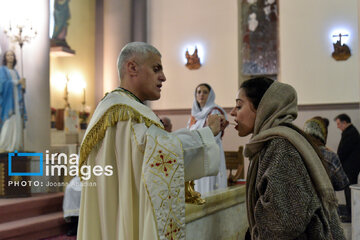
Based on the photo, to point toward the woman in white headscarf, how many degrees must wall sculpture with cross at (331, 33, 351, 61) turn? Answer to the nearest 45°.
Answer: approximately 45° to its right

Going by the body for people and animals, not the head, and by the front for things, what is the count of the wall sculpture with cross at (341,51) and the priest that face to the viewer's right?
1

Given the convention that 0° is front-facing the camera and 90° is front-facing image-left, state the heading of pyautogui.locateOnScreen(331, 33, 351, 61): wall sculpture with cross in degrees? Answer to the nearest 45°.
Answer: approximately 0°

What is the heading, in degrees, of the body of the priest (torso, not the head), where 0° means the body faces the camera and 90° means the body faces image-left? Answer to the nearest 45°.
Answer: approximately 270°

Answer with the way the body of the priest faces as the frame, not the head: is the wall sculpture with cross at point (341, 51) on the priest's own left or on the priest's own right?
on the priest's own left

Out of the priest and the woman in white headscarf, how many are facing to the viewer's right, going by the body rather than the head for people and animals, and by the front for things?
1

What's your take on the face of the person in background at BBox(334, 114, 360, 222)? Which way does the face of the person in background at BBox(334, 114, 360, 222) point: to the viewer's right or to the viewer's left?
to the viewer's left

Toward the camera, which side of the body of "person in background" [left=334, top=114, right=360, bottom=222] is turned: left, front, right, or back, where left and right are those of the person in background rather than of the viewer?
left

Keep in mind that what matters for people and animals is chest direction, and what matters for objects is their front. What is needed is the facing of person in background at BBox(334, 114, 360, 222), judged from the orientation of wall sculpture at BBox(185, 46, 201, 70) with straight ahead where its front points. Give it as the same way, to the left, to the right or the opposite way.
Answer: to the right

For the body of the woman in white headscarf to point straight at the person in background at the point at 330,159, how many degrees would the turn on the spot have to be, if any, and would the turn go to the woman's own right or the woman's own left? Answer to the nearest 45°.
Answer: approximately 90° to the woman's own left
